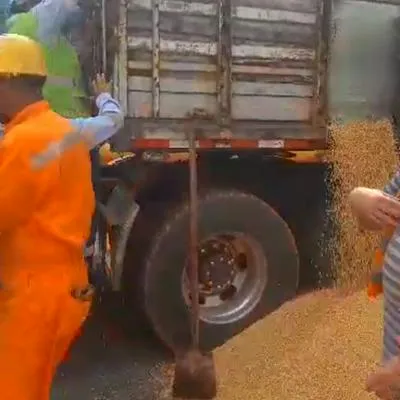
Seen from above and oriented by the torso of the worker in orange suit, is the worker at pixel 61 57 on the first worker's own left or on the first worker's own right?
on the first worker's own right

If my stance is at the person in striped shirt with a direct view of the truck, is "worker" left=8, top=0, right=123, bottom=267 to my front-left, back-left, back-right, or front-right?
front-left

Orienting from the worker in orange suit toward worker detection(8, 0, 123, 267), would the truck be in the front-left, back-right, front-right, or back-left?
front-right
